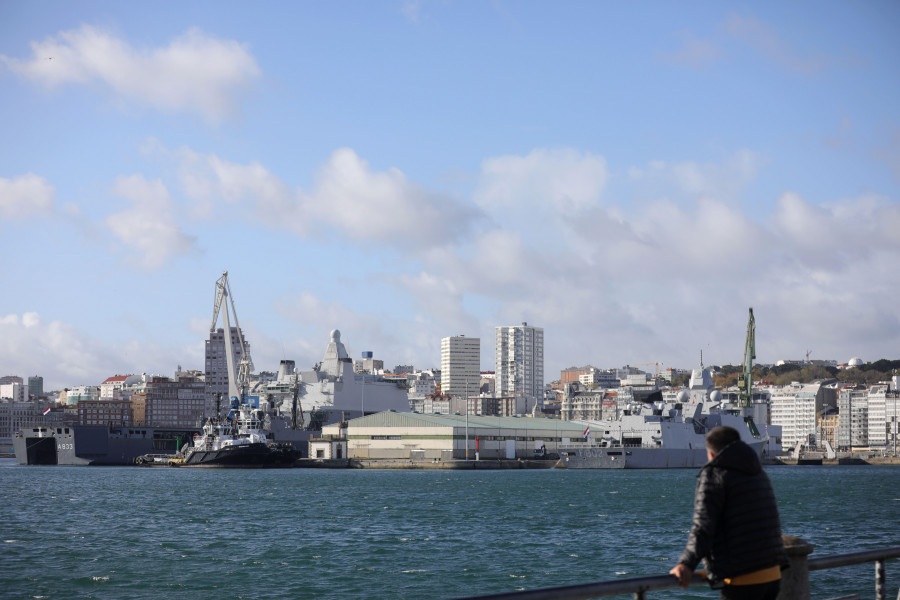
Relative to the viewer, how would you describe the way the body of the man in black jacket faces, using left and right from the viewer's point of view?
facing away from the viewer and to the left of the viewer
